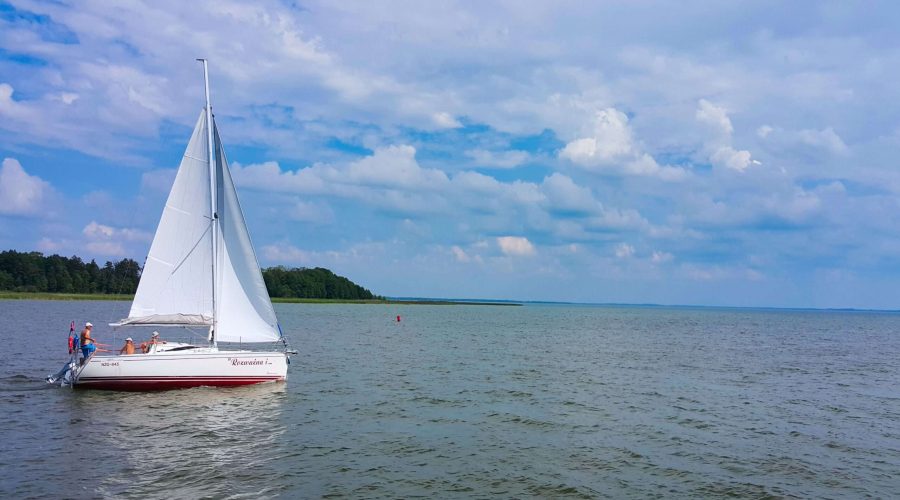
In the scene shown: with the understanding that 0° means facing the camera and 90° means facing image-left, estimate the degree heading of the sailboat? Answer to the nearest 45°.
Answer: approximately 270°
